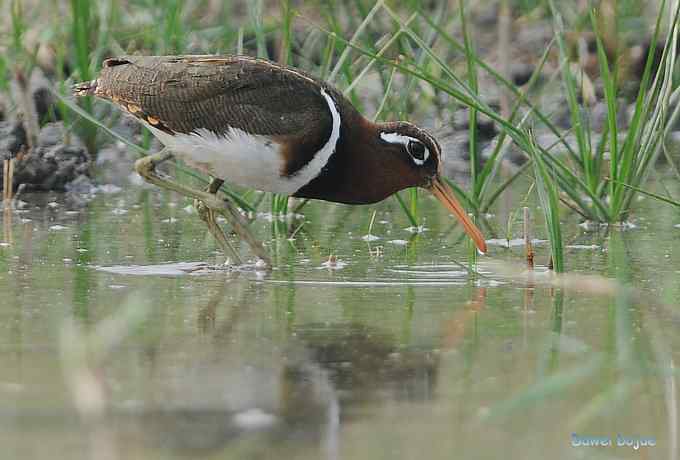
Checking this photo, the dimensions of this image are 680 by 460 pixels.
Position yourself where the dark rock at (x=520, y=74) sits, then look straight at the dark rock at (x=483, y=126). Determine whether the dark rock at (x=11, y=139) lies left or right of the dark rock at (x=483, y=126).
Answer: right

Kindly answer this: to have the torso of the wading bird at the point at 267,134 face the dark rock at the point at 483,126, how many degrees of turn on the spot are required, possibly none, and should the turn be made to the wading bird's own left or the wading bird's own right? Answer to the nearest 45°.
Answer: approximately 45° to the wading bird's own left

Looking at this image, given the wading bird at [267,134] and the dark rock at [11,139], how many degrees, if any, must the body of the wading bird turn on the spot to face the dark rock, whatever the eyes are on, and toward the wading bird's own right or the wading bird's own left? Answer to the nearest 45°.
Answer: approximately 135° to the wading bird's own left

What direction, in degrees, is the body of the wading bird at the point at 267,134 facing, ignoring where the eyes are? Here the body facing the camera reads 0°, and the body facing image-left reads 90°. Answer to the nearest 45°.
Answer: approximately 270°
